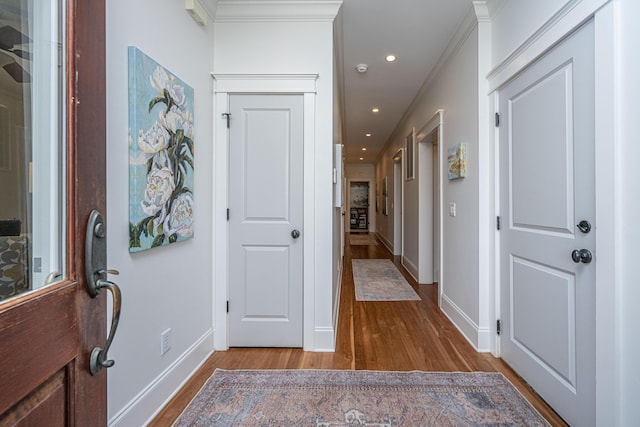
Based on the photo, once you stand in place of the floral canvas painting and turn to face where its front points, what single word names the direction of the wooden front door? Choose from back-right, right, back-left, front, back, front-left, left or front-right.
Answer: front-right

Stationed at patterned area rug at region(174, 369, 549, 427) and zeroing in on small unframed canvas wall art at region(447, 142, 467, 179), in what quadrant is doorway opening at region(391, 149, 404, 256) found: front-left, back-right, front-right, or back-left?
front-left

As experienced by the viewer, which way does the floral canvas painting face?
facing the viewer and to the right of the viewer

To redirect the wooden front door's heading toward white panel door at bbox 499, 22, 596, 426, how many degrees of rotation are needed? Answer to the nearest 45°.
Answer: approximately 45° to its left

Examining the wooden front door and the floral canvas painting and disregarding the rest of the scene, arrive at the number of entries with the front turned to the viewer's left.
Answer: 0

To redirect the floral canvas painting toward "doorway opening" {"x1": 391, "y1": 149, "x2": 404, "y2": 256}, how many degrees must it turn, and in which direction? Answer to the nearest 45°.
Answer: approximately 90° to its left
